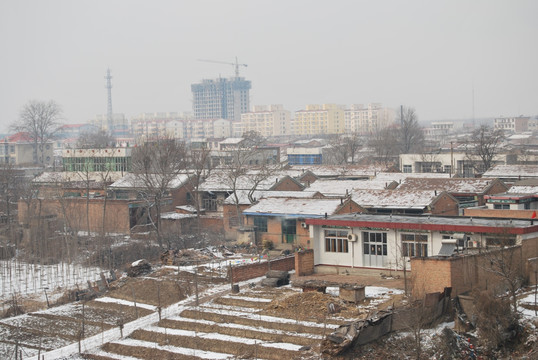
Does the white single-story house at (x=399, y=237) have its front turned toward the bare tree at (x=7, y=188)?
no

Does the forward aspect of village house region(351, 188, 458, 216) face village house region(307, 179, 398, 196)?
no

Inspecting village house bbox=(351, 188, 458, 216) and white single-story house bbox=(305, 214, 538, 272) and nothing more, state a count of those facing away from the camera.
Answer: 0

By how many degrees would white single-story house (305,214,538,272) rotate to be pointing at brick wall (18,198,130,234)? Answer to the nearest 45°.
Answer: approximately 135° to its right

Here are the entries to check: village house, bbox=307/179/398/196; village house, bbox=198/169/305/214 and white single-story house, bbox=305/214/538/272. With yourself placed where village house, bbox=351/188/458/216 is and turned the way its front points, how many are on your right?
2

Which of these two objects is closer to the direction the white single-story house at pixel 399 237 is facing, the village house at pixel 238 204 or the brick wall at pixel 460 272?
the brick wall

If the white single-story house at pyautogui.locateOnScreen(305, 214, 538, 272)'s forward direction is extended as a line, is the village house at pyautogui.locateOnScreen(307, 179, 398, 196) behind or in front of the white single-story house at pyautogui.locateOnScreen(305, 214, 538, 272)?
behind

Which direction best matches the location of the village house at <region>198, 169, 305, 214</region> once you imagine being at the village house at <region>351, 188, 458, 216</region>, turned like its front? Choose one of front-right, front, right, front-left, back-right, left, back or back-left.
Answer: right

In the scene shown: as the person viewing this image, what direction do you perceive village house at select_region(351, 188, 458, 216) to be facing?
facing the viewer and to the left of the viewer

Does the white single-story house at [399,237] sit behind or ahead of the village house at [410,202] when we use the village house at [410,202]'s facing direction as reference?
ahead

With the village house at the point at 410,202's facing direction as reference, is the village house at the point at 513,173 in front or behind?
behind

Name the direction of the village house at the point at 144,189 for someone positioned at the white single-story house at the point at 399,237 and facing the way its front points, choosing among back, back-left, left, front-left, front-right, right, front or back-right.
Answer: back-right

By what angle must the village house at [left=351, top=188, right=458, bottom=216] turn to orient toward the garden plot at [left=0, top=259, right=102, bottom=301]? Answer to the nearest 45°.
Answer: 0° — it already faces it

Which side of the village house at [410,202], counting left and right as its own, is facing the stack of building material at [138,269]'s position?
front

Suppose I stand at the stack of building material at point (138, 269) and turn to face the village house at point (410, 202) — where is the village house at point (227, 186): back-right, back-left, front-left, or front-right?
front-left

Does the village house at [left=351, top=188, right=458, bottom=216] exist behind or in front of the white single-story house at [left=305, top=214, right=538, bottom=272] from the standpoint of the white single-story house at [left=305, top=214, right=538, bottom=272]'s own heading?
behind

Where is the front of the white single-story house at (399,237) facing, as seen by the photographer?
facing the viewer

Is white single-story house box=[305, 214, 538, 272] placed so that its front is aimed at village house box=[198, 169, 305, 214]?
no
